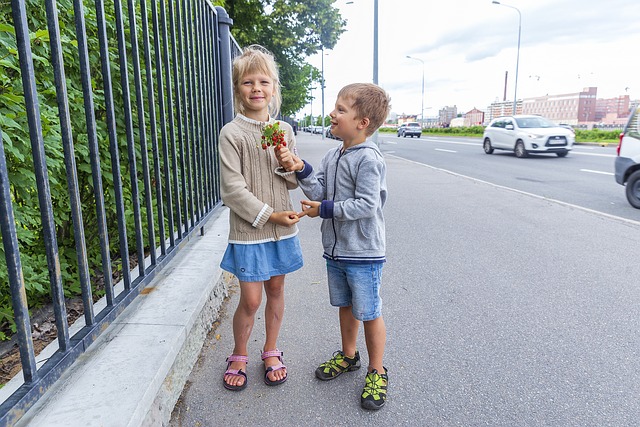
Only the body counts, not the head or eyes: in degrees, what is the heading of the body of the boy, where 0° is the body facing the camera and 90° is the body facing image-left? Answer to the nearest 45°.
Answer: approximately 45°

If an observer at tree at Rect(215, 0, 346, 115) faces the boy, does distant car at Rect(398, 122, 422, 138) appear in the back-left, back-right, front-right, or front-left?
back-left

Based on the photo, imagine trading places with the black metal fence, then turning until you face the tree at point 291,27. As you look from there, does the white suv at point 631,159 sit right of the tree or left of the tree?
right

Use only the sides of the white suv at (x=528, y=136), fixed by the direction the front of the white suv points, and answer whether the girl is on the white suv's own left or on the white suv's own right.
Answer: on the white suv's own right

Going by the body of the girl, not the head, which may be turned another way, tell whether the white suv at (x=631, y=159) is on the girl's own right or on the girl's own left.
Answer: on the girl's own left

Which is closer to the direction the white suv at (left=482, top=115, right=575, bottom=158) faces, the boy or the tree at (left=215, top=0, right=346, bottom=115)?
the boy

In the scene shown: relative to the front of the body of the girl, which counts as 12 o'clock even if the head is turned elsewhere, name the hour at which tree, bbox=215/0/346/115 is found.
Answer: The tree is roughly at 6 o'clock from the girl.

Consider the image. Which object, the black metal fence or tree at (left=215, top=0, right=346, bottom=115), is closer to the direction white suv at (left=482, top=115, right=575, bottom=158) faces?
the black metal fence

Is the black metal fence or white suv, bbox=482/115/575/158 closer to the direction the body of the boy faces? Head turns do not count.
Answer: the black metal fence

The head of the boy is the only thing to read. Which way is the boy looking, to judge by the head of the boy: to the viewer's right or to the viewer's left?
to the viewer's left

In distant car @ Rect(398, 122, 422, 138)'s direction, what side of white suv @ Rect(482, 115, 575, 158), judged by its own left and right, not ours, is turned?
back

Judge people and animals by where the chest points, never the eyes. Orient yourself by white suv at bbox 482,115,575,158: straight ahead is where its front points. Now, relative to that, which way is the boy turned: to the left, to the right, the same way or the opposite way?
to the right
